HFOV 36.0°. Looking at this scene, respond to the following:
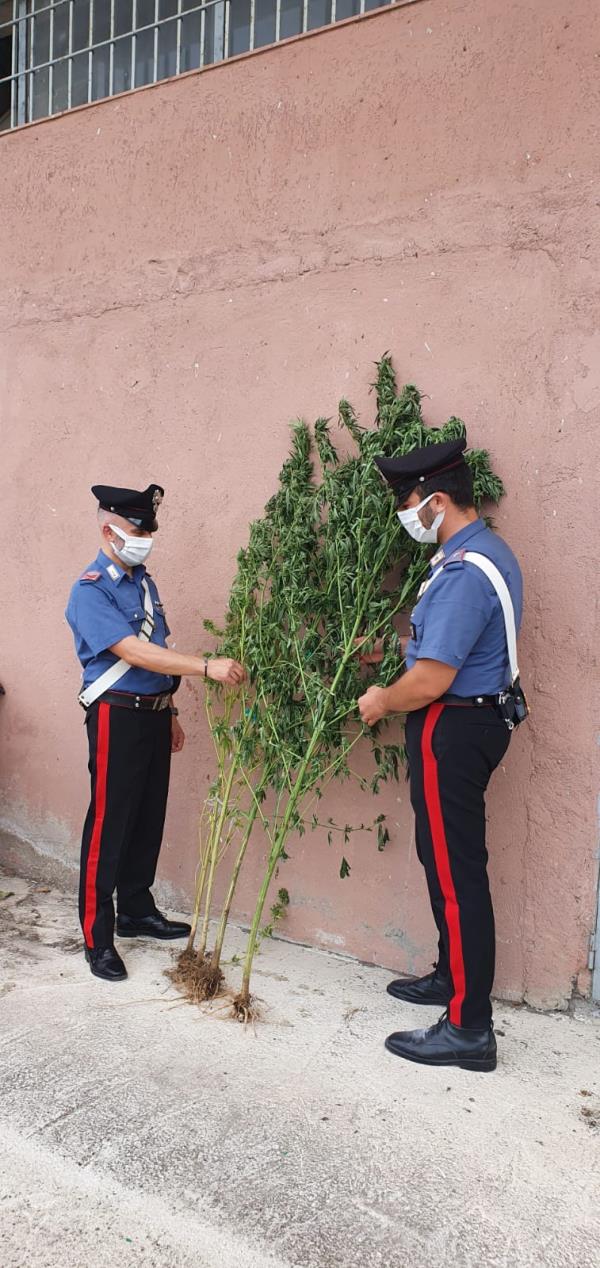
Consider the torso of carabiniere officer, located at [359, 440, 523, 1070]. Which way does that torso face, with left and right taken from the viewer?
facing to the left of the viewer

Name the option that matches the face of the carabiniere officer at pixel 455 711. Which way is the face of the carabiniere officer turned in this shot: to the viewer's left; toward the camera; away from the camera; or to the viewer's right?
to the viewer's left

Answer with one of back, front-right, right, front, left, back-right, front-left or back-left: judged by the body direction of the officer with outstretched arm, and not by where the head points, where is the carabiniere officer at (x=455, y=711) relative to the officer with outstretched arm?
front

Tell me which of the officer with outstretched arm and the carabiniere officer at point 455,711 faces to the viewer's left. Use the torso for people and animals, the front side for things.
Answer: the carabiniere officer

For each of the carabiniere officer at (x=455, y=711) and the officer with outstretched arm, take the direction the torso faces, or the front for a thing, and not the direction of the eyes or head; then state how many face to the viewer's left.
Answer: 1

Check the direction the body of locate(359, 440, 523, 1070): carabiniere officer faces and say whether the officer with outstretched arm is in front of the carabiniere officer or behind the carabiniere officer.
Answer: in front

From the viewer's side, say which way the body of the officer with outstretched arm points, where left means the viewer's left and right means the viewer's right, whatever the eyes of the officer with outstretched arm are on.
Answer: facing the viewer and to the right of the viewer

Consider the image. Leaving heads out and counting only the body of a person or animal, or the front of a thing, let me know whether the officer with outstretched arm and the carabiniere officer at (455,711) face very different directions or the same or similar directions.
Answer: very different directions
